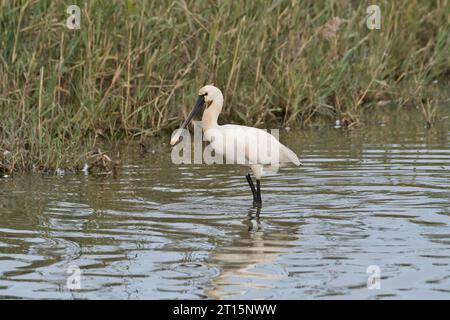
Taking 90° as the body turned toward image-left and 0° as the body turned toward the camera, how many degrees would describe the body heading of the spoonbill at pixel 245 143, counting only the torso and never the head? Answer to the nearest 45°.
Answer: approximately 90°
